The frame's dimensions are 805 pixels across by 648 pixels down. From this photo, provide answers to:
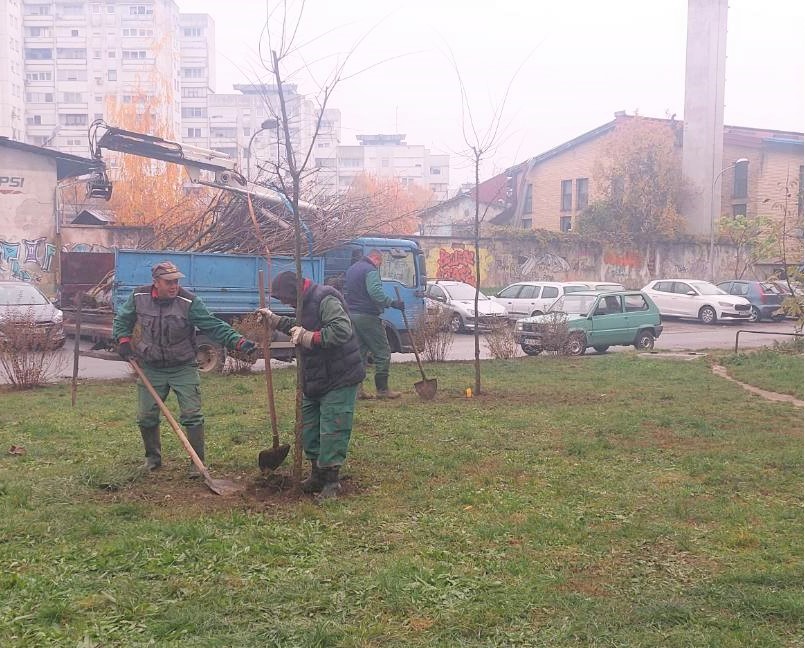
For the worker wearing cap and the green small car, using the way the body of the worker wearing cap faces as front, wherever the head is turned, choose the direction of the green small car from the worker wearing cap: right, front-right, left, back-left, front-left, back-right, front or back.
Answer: back-left

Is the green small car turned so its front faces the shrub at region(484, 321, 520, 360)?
yes

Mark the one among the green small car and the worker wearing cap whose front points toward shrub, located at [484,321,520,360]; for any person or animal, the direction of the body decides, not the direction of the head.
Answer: the green small car

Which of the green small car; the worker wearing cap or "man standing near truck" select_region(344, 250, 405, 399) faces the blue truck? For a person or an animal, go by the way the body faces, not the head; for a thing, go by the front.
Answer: the green small car

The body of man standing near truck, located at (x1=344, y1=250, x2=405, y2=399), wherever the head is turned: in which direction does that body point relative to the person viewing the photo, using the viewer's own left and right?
facing to the right of the viewer

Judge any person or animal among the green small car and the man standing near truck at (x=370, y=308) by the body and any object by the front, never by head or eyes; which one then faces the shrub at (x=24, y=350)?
the green small car

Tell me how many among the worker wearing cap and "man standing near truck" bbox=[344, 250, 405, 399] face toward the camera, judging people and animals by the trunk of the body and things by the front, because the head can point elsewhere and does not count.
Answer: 1

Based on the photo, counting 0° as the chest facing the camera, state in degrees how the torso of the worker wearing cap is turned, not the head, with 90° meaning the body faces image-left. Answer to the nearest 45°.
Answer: approximately 0°

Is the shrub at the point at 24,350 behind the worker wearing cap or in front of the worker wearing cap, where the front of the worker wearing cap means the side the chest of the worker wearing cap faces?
behind

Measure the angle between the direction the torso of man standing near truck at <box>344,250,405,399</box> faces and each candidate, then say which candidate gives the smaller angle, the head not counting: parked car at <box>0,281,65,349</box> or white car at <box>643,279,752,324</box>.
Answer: the white car

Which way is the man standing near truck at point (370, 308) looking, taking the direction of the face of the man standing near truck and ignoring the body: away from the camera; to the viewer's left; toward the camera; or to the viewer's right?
to the viewer's right
